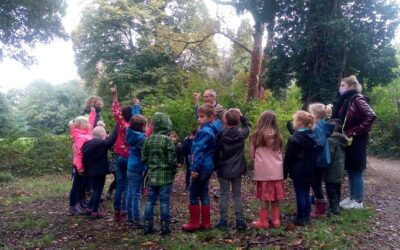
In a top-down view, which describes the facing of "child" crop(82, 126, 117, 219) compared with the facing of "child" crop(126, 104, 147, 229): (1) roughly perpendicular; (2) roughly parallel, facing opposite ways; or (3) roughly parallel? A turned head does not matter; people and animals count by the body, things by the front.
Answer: roughly parallel

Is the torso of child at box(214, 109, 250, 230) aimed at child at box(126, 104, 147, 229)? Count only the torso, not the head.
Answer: no

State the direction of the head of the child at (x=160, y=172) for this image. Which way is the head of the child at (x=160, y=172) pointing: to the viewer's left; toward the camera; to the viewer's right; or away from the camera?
away from the camera

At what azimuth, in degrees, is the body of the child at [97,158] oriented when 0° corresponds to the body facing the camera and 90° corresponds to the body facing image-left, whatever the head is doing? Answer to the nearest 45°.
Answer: approximately 225°

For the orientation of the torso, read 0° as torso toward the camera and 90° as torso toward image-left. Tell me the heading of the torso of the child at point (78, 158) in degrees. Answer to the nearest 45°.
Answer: approximately 225°

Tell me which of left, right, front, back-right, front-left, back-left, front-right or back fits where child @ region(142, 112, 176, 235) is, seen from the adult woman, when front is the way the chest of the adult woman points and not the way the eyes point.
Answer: front-left

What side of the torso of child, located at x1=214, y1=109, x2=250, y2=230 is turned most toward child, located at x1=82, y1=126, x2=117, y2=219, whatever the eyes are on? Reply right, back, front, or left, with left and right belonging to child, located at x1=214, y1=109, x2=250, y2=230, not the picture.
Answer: left

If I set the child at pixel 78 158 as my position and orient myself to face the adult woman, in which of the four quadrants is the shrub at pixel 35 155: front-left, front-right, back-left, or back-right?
back-left

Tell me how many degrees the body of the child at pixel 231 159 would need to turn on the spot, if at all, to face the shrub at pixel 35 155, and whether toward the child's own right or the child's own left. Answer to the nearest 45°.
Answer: approximately 45° to the child's own left

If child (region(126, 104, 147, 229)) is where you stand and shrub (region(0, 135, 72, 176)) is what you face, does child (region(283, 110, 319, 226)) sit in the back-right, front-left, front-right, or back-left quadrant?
back-right

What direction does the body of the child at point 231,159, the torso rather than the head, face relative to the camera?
away from the camera

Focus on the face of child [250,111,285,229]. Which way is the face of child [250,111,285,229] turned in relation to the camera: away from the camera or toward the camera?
away from the camera
